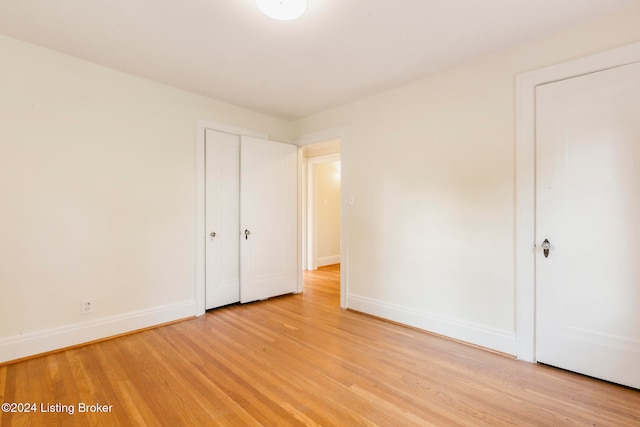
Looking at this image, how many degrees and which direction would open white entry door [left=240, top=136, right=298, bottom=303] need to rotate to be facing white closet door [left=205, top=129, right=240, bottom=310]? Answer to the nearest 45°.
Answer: approximately 90° to its right

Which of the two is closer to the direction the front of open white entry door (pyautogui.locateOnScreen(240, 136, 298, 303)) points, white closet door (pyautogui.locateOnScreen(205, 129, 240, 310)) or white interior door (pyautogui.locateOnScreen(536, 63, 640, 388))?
the white interior door

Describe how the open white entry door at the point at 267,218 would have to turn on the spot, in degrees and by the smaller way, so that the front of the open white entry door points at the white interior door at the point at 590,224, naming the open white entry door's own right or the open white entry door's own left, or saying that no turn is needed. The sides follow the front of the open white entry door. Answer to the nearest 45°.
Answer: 0° — it already faces it

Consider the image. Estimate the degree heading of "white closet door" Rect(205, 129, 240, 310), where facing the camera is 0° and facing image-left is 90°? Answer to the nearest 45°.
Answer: approximately 315°

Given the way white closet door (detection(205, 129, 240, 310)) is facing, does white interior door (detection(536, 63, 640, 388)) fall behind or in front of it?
in front

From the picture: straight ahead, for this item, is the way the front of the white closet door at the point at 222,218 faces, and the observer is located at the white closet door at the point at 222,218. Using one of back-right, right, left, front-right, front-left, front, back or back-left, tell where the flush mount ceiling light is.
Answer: front-right

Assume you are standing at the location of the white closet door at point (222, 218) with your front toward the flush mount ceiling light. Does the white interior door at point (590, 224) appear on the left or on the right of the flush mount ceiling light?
left

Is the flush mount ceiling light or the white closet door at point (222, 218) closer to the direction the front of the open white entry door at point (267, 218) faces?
the flush mount ceiling light

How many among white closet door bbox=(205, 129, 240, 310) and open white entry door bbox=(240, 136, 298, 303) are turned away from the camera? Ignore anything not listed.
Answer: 0

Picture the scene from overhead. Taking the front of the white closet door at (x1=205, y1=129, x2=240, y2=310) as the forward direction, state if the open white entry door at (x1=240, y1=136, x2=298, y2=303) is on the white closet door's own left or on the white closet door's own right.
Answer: on the white closet door's own left
